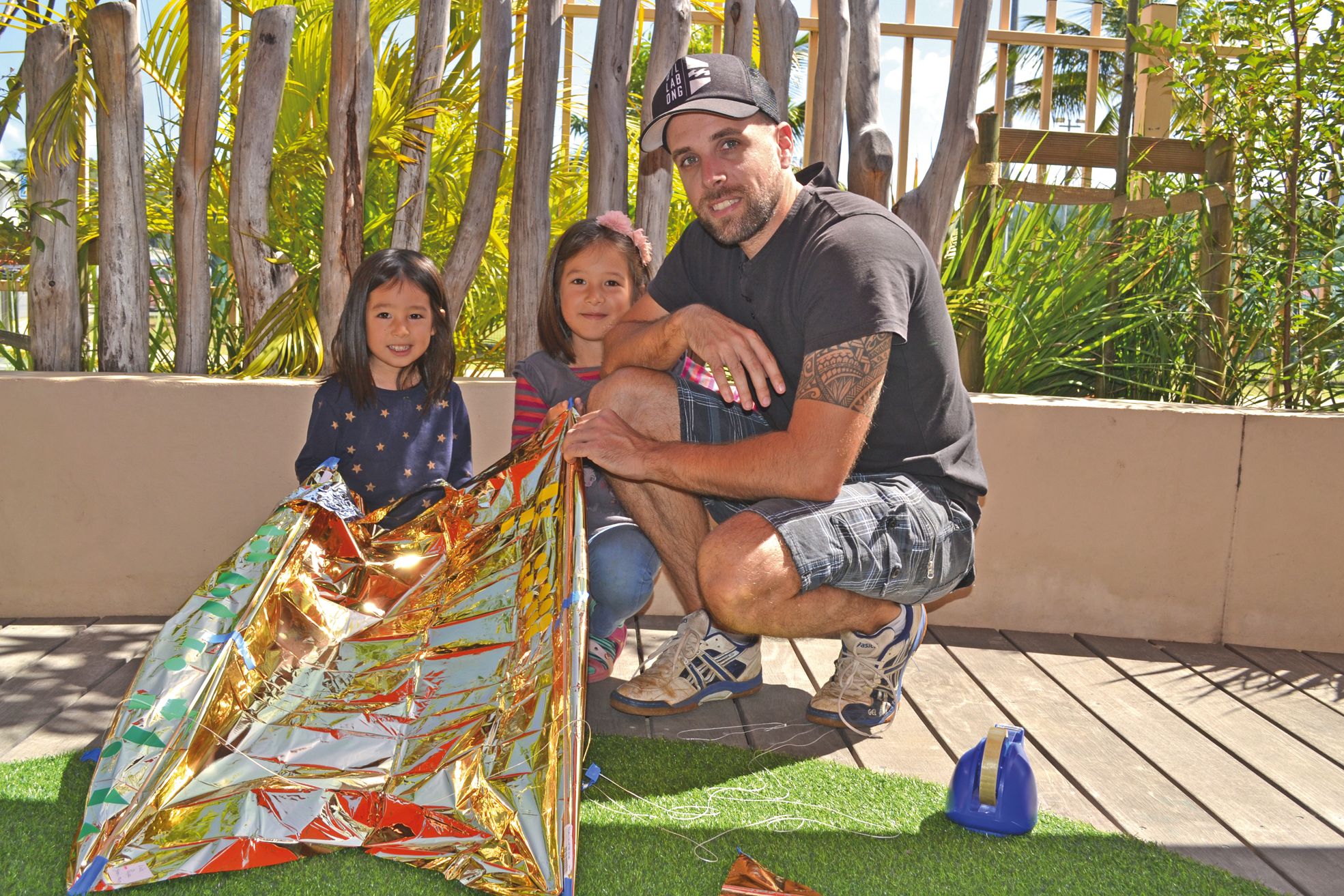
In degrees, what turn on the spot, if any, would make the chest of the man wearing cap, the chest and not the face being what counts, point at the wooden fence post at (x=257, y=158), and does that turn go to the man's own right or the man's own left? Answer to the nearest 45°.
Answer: approximately 90° to the man's own right

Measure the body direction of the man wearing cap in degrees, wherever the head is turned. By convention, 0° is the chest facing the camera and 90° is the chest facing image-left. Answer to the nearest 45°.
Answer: approximately 45°

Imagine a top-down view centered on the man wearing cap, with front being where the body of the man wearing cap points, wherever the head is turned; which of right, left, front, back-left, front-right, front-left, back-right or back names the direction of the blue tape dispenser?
left

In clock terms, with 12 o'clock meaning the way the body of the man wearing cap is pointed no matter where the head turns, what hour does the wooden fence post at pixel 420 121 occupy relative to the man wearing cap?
The wooden fence post is roughly at 3 o'clock from the man wearing cap.
